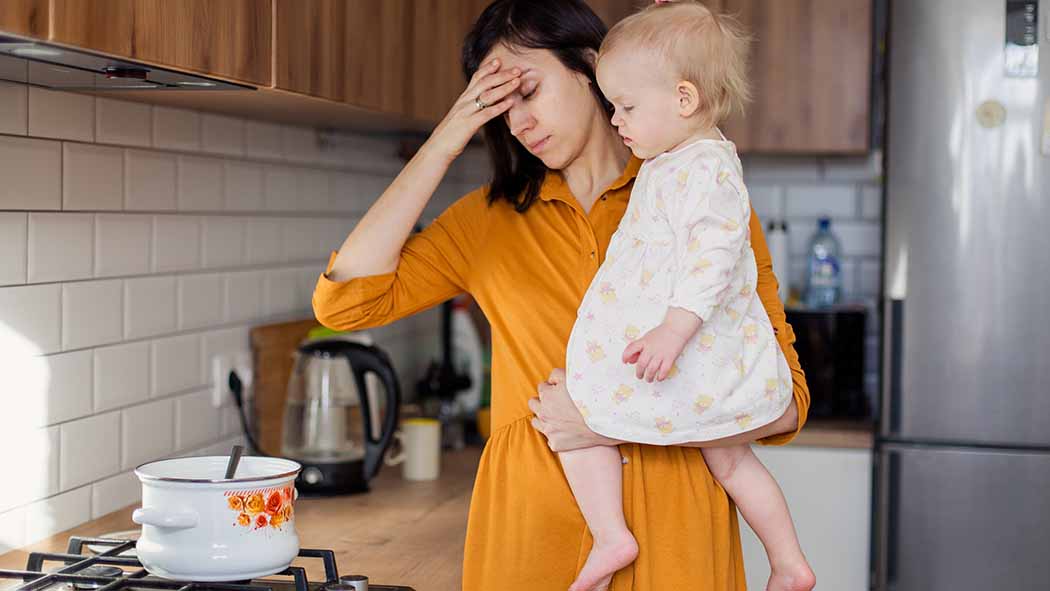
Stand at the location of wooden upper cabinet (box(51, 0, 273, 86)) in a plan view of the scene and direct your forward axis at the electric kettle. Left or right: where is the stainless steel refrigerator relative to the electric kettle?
right

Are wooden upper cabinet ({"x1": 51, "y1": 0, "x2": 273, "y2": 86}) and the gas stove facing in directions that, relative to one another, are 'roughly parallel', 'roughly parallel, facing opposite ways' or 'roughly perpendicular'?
roughly parallel

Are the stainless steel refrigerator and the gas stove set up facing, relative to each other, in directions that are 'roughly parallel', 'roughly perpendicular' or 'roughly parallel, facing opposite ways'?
roughly perpendicular

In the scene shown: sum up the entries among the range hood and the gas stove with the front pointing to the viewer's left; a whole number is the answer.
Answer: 0

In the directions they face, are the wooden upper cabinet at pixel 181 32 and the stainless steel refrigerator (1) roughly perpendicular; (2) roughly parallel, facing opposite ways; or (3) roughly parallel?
roughly perpendicular

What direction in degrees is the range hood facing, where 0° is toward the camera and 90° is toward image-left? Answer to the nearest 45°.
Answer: approximately 315°

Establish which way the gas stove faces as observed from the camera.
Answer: facing the viewer and to the right of the viewer

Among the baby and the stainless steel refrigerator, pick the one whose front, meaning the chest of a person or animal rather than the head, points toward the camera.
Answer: the stainless steel refrigerator

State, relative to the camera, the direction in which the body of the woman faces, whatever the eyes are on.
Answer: toward the camera

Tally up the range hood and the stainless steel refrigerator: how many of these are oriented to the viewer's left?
0

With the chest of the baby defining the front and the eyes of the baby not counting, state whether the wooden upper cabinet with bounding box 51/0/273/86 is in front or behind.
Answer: in front

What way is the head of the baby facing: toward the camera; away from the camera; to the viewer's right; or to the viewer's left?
to the viewer's left

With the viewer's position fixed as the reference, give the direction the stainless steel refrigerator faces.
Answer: facing the viewer

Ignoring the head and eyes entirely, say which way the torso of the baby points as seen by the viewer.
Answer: to the viewer's left

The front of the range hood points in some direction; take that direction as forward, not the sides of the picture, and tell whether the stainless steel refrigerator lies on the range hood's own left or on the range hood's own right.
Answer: on the range hood's own left

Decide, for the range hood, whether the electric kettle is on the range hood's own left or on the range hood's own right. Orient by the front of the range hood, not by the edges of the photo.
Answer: on the range hood's own left

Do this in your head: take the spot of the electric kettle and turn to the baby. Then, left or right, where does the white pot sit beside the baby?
right
